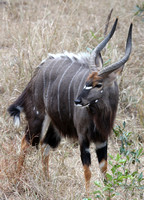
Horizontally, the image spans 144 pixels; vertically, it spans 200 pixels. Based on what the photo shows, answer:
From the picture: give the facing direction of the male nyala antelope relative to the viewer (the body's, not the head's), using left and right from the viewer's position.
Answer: facing the viewer and to the right of the viewer
